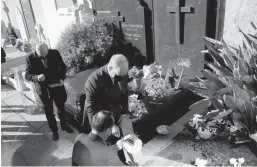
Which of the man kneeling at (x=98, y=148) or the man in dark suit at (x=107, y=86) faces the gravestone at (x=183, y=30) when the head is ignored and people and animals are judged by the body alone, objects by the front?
the man kneeling

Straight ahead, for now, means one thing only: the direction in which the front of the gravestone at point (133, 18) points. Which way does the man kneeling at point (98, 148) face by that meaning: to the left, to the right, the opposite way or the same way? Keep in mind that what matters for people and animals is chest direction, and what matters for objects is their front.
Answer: the opposite way

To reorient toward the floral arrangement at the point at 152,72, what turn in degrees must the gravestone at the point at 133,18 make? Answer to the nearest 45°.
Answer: approximately 45° to its left

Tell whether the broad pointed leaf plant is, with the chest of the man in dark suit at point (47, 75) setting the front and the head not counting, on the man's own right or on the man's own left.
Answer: on the man's own left

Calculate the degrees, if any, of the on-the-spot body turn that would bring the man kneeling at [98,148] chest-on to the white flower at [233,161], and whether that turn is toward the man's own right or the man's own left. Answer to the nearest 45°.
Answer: approximately 45° to the man's own right

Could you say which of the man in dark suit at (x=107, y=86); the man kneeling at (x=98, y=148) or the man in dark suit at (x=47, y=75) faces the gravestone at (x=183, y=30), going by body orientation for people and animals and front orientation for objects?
the man kneeling

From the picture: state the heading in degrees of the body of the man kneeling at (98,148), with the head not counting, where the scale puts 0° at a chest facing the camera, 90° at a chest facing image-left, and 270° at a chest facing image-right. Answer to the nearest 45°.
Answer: approximately 225°

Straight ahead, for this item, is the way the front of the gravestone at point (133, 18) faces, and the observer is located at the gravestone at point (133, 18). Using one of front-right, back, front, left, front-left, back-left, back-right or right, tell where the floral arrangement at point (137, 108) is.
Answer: front-left

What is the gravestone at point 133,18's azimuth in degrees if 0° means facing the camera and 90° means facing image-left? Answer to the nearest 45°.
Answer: approximately 45°

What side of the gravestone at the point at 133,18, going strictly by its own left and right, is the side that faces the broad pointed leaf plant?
left

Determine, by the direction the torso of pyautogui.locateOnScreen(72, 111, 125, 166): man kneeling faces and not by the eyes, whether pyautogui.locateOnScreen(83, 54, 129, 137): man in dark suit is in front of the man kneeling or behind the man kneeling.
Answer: in front

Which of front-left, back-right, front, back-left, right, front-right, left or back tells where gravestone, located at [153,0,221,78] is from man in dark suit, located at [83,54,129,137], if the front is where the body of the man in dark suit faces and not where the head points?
left

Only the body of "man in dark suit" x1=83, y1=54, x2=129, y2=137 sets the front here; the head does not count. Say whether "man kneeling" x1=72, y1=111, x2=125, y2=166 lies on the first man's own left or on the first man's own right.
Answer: on the first man's own right

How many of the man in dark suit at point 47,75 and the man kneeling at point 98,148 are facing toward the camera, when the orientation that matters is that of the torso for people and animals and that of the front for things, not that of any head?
1

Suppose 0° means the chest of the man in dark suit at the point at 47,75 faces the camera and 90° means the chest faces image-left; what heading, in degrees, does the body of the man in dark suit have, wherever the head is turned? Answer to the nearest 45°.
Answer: approximately 0°

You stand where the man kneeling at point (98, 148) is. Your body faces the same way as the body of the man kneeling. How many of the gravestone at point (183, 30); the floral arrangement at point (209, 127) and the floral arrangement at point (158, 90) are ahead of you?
3
